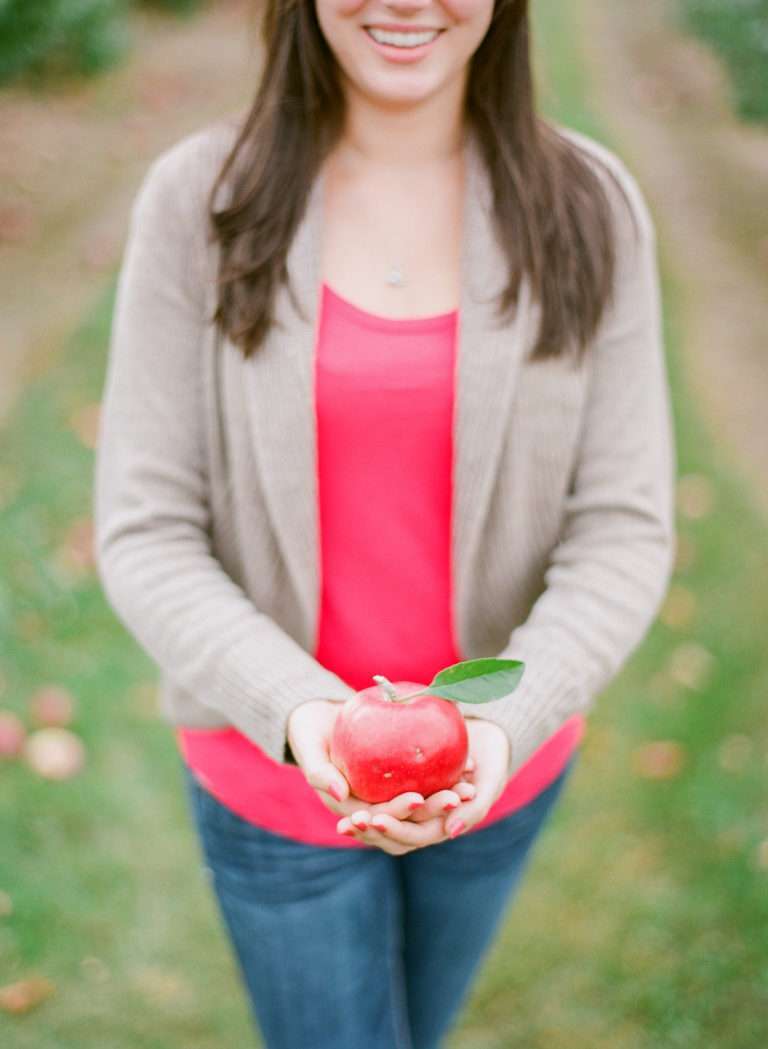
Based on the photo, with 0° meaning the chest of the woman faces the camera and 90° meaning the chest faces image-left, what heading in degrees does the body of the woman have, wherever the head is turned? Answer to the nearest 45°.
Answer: approximately 0°
